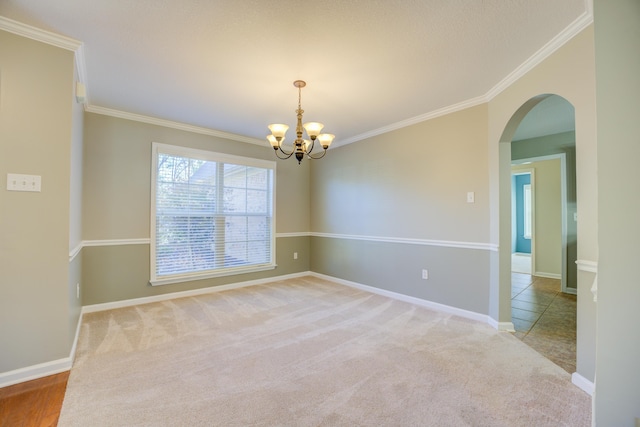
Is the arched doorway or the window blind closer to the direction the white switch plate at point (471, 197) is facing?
the window blind

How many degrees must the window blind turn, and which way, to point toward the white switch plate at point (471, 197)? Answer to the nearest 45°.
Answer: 0° — it already faces it

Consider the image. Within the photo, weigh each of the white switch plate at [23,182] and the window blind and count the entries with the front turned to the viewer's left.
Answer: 0

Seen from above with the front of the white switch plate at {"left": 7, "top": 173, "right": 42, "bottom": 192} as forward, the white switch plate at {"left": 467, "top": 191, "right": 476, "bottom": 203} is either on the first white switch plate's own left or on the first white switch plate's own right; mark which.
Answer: on the first white switch plate's own left

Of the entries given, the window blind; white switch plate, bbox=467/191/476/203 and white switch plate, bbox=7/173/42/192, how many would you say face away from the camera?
0

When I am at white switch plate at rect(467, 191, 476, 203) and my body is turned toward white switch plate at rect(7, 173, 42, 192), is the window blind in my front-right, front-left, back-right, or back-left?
front-right

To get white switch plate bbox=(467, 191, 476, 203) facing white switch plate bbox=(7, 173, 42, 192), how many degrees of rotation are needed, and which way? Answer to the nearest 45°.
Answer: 0° — it already faces it

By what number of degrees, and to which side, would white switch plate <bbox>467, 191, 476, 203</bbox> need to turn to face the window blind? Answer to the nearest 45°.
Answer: approximately 45° to its right

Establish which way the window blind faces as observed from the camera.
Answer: facing the viewer and to the right of the viewer

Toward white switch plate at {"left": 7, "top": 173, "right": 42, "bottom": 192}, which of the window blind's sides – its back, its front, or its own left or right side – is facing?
right

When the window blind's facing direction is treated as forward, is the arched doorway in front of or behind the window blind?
in front

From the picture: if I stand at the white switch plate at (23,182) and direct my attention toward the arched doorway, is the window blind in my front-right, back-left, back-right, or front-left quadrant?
front-left

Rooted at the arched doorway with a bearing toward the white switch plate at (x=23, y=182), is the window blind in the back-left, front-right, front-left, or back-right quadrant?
front-right
